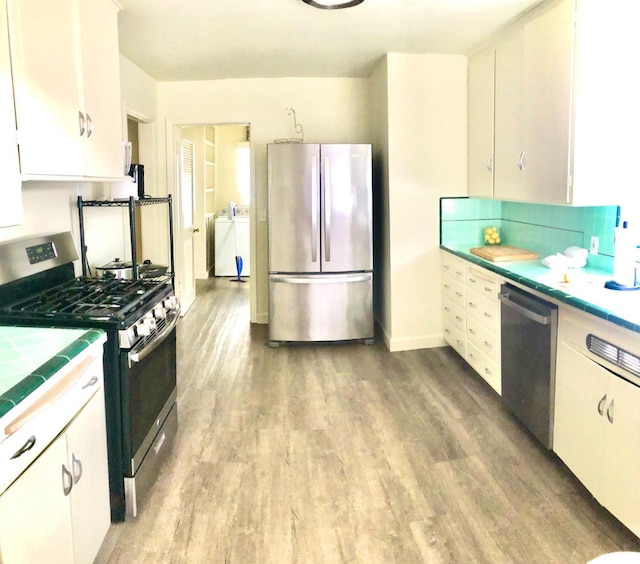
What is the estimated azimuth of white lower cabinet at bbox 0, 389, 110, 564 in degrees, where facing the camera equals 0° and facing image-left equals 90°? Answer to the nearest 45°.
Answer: approximately 315°

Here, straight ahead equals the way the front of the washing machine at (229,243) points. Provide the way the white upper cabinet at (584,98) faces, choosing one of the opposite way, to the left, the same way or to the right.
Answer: to the right

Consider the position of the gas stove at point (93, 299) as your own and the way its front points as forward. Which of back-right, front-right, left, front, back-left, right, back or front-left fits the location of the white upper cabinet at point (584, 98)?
front-left

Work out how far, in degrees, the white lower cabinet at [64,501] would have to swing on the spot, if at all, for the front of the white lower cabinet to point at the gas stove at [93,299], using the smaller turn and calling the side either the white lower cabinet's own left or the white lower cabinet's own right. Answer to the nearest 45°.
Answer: approximately 135° to the white lower cabinet's own left

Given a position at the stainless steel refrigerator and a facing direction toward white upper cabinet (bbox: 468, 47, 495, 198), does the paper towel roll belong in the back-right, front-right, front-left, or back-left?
front-right

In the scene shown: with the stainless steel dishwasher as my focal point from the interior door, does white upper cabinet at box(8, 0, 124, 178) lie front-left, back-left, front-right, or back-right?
front-right

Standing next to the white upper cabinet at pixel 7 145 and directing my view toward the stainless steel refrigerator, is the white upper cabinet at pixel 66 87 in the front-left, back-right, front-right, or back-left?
front-left

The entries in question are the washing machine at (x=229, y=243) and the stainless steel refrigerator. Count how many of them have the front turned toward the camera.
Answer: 2

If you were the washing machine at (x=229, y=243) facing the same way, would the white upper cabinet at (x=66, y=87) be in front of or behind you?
in front

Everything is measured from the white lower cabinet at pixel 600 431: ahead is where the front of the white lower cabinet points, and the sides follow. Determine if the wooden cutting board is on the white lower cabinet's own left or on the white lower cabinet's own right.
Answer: on the white lower cabinet's own right

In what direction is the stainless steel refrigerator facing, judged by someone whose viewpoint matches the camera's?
facing the viewer
